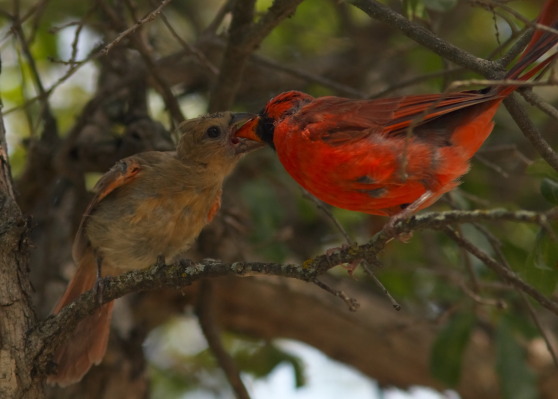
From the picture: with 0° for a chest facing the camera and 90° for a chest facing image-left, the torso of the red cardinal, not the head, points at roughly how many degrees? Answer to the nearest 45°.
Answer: approximately 90°

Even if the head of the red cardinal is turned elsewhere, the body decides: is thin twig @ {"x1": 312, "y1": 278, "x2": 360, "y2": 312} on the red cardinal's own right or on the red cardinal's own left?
on the red cardinal's own left
